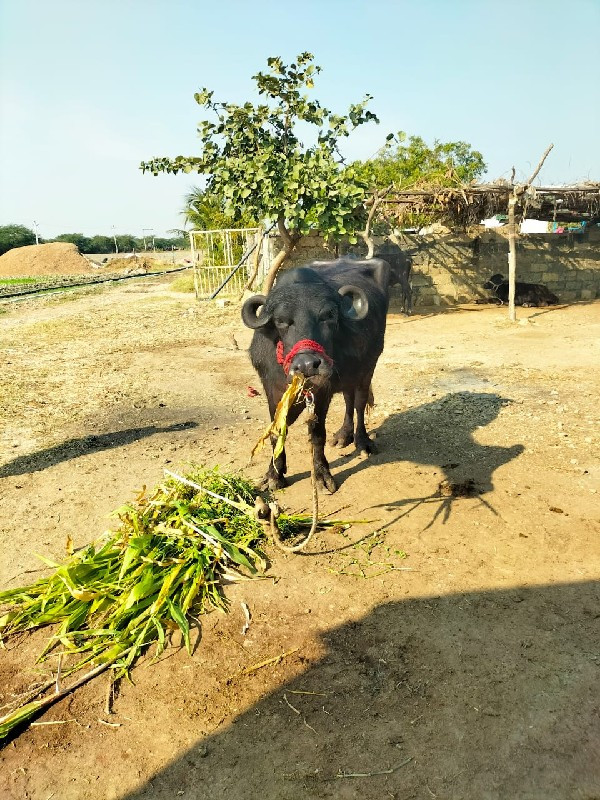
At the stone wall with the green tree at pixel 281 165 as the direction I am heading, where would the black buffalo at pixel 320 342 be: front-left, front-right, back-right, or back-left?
front-left

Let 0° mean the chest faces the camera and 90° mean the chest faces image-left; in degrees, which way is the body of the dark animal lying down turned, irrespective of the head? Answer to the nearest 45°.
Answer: approximately 90°

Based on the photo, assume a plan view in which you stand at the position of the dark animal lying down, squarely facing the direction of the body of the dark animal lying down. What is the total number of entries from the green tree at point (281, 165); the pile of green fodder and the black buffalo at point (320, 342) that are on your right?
0

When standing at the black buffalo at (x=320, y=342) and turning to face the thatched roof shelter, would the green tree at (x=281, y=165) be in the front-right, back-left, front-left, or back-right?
front-left

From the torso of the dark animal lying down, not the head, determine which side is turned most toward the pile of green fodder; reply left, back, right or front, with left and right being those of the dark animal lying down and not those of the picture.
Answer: left

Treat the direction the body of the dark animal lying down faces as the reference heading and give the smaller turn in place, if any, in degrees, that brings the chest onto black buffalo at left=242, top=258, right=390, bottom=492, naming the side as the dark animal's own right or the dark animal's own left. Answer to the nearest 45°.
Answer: approximately 90° to the dark animal's own left
